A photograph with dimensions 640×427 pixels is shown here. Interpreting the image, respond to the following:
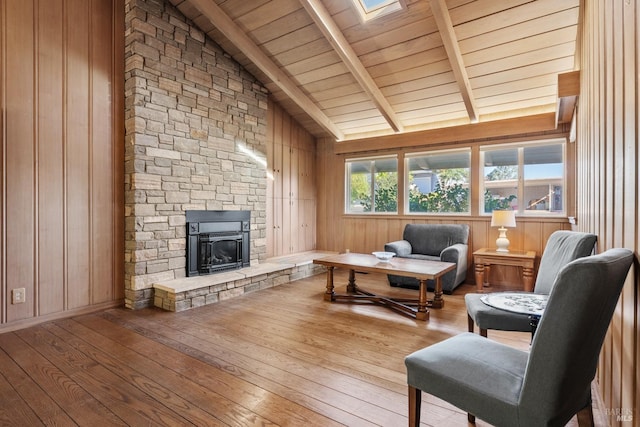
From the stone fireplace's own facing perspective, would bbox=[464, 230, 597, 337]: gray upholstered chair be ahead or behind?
ahead

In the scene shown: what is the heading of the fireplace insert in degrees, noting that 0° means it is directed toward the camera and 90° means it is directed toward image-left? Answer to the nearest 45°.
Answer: approximately 315°

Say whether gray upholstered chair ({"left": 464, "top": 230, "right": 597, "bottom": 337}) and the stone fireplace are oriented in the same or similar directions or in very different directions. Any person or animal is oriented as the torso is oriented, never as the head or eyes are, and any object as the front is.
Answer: very different directions

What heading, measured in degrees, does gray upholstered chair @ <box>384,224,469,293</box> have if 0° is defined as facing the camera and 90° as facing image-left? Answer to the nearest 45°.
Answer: approximately 45°

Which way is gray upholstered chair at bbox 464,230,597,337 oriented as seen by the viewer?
to the viewer's left

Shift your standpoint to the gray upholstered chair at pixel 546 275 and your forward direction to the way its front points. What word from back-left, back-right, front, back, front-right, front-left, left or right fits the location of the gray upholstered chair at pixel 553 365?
left

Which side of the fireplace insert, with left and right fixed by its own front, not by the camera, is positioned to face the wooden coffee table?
front

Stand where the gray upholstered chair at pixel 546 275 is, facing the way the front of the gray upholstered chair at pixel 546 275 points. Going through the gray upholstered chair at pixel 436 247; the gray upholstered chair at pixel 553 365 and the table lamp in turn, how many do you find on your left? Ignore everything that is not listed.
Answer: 1

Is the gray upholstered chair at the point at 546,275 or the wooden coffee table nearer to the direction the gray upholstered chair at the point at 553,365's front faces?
the wooden coffee table

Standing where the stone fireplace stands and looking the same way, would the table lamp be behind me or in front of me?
in front

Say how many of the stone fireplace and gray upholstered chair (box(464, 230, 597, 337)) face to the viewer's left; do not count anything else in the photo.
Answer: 1

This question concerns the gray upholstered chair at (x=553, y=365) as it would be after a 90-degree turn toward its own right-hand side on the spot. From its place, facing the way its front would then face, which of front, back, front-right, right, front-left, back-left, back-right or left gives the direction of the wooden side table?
front-left

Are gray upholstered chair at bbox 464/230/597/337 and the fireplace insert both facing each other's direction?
yes
